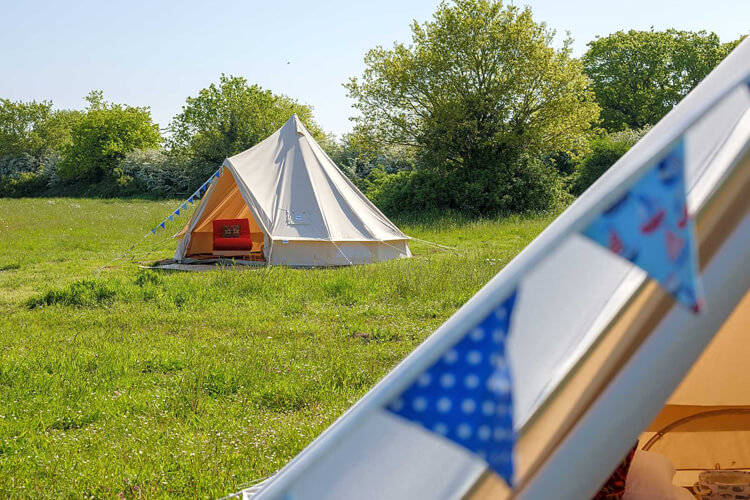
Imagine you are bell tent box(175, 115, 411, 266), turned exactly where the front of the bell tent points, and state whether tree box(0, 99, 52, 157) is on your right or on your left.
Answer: on your right

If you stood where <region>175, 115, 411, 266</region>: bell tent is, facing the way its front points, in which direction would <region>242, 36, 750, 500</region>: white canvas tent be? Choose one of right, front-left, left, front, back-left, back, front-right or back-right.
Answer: front-left

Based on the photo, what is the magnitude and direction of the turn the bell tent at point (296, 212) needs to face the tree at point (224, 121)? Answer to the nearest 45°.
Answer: approximately 135° to its right

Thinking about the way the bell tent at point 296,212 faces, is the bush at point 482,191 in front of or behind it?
behind

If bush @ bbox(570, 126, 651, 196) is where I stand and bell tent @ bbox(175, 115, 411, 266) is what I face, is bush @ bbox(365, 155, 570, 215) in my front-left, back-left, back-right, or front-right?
front-right

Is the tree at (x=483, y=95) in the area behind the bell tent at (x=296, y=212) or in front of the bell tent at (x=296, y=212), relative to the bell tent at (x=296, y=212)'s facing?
behind

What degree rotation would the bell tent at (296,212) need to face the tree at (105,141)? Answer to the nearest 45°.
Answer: approximately 135° to its right

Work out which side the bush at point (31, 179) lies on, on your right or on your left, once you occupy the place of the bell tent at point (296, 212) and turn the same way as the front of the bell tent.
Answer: on your right

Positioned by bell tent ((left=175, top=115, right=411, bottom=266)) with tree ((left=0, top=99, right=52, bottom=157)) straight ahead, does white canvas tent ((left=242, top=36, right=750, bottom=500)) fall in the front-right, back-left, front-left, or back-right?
back-left

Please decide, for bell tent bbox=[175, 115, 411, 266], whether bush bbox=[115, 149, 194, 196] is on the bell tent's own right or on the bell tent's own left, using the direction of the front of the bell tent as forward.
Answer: on the bell tent's own right

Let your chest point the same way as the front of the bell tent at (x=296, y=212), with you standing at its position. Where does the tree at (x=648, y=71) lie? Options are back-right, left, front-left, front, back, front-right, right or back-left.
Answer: back
